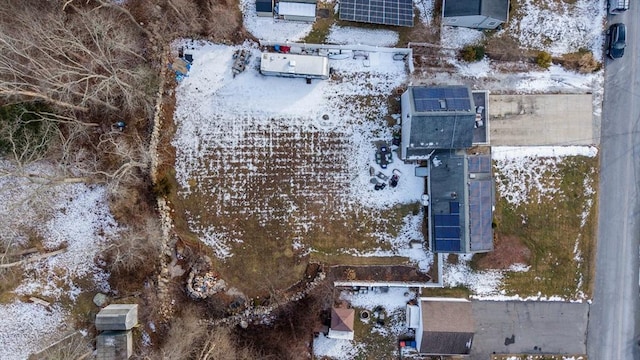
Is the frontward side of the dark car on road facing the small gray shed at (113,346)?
no

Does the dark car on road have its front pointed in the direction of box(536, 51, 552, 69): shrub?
no

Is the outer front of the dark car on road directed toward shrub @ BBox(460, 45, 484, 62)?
no

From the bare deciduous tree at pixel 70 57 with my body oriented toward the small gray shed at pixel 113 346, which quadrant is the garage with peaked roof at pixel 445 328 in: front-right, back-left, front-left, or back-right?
front-left
